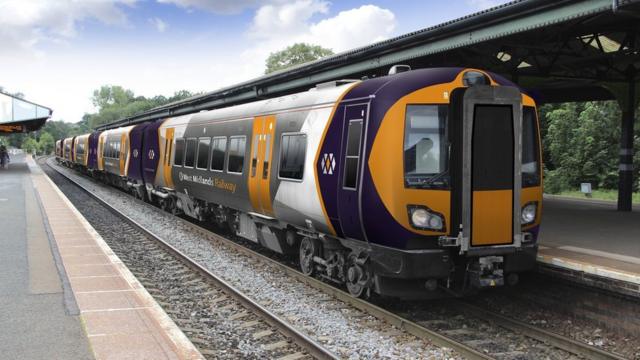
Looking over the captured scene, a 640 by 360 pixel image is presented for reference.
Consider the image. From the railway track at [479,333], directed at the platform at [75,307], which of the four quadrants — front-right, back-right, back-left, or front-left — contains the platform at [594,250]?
back-right

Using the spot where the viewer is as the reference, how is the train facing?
facing the viewer and to the right of the viewer

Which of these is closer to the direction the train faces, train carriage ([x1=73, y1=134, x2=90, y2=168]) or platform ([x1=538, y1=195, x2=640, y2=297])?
the platform

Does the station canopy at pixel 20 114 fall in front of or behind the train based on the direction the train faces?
behind
